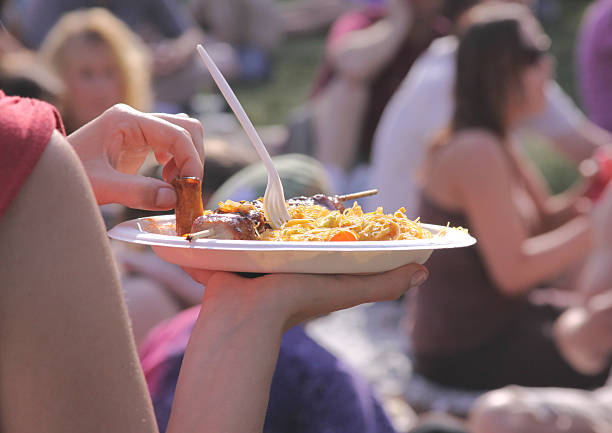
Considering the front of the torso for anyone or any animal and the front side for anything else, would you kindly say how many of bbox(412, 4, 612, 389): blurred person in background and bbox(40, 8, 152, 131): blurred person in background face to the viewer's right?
1

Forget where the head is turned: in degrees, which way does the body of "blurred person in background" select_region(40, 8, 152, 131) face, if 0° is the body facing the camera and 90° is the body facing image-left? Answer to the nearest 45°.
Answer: approximately 0°

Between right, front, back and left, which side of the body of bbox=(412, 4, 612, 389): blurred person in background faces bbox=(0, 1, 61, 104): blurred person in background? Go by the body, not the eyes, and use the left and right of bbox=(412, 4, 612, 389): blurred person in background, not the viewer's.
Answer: back

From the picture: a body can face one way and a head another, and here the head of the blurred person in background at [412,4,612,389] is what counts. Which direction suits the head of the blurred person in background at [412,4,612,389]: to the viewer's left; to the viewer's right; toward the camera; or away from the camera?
to the viewer's right

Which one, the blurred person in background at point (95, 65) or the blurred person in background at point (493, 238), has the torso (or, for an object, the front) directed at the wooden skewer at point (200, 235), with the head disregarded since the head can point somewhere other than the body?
the blurred person in background at point (95, 65)

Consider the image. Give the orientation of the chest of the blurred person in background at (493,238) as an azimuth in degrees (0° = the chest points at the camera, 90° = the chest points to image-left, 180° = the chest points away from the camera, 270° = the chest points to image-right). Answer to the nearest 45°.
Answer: approximately 270°

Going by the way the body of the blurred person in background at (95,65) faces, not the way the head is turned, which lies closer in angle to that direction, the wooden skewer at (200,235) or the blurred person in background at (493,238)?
the wooden skewer

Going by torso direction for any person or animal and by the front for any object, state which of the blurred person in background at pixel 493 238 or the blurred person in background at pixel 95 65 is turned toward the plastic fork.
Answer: the blurred person in background at pixel 95 65
